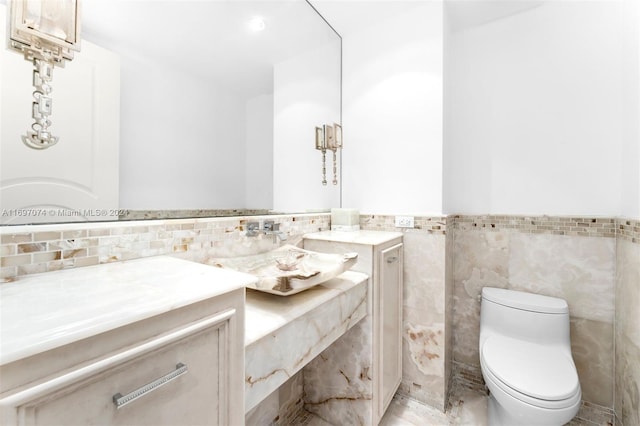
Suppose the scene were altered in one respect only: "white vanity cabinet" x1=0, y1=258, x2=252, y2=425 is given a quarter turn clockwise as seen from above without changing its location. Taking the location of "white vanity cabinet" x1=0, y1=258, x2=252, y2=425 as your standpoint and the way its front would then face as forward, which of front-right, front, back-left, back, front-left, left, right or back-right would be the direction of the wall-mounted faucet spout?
back

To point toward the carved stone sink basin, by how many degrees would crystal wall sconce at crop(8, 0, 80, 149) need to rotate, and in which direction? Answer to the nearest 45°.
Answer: approximately 45° to its left

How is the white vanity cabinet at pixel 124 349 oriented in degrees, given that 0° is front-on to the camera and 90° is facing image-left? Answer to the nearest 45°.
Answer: approximately 315°

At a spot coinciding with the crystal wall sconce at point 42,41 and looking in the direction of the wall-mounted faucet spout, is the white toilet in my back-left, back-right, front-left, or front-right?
front-right

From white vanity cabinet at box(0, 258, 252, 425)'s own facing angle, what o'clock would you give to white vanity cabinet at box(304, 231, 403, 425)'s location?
white vanity cabinet at box(304, 231, 403, 425) is roughly at 10 o'clock from white vanity cabinet at box(0, 258, 252, 425).

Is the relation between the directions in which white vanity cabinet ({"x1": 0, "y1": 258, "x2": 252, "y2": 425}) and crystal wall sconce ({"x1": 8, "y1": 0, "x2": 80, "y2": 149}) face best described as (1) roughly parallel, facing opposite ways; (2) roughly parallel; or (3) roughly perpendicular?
roughly parallel

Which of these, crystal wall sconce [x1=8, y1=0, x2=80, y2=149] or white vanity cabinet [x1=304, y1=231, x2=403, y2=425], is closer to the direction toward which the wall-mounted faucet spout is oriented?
the white vanity cabinet

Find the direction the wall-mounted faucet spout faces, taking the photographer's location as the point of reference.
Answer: facing the viewer and to the right of the viewer

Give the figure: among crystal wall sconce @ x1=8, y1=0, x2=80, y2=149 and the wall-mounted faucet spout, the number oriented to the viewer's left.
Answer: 0
